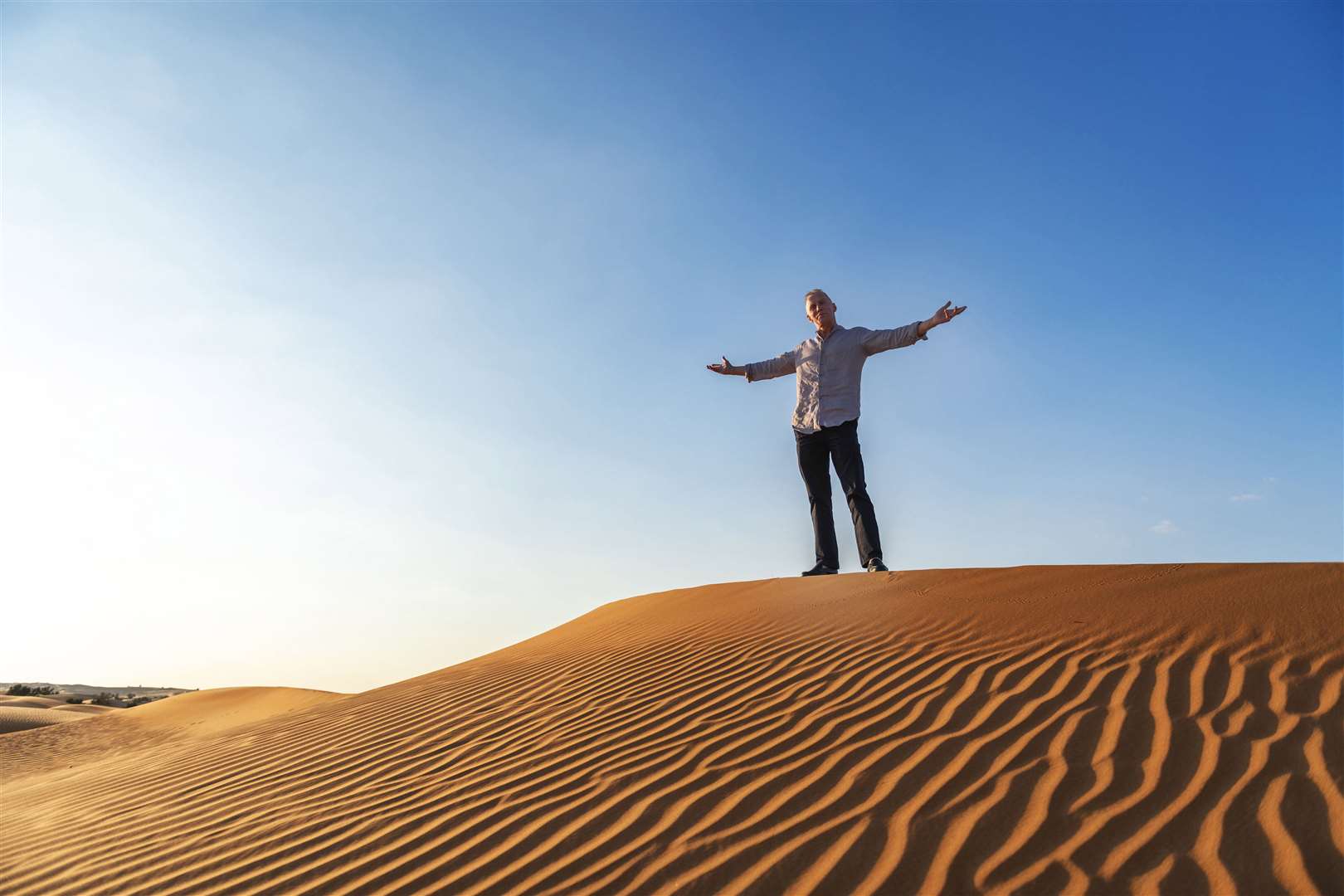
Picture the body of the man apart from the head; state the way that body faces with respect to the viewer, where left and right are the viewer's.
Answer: facing the viewer
